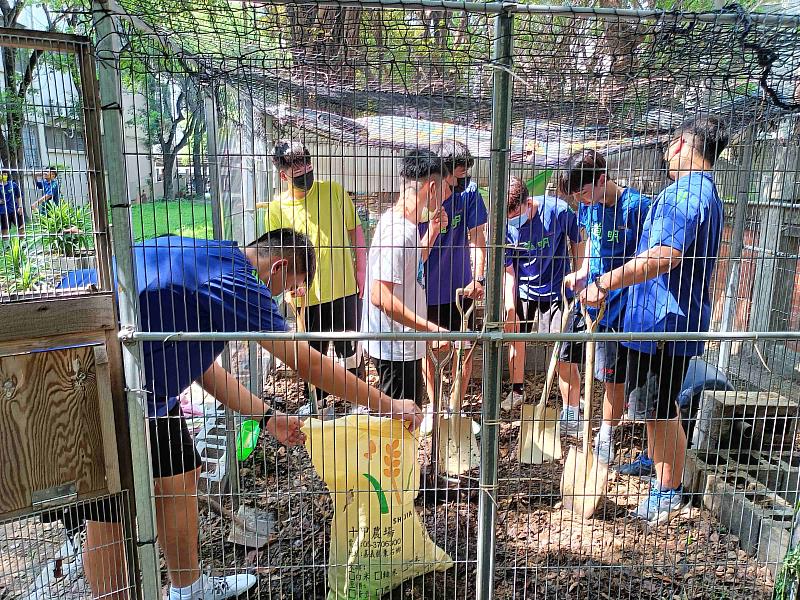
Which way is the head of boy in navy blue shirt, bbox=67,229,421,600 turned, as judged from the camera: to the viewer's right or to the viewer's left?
to the viewer's right

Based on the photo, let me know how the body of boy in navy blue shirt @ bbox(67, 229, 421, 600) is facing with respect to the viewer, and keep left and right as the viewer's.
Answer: facing to the right of the viewer

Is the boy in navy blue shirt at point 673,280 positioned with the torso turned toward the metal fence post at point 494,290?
no

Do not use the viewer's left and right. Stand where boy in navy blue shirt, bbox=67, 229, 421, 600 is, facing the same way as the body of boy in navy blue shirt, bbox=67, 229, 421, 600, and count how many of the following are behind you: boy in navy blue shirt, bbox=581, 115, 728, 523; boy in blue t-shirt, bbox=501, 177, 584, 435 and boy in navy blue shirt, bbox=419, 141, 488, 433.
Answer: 0

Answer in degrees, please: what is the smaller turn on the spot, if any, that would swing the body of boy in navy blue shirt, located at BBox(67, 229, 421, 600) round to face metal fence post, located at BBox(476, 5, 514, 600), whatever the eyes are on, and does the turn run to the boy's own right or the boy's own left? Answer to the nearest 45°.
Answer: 0° — they already face it

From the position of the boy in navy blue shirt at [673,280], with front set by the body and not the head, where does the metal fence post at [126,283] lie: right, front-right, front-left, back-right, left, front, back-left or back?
front-left

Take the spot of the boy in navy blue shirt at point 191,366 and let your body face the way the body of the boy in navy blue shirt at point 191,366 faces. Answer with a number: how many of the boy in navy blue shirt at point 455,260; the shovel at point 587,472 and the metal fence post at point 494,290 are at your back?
0

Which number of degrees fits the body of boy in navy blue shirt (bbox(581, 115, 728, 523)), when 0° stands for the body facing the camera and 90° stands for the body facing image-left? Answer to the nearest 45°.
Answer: approximately 90°

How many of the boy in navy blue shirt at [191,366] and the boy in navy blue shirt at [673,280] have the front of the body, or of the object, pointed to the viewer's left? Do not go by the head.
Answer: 1

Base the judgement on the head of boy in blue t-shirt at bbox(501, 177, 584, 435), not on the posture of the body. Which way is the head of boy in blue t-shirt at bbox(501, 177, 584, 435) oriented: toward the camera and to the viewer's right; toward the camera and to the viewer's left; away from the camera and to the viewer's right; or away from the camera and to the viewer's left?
toward the camera and to the viewer's left

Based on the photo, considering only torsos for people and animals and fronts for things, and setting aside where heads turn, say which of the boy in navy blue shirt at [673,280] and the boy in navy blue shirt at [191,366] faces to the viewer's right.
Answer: the boy in navy blue shirt at [191,366]
